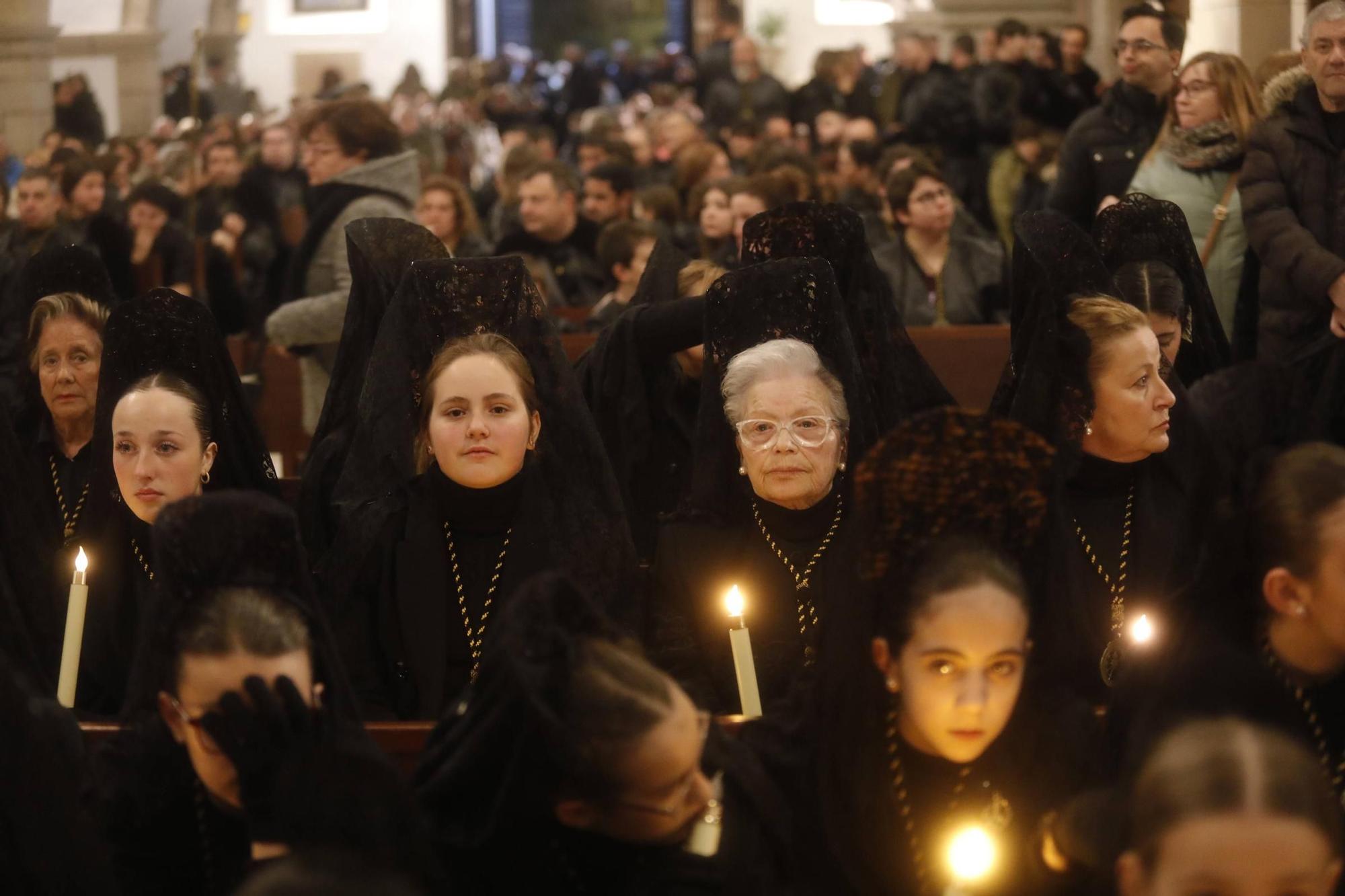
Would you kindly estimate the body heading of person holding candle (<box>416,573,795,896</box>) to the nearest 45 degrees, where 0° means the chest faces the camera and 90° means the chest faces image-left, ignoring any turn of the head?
approximately 315°

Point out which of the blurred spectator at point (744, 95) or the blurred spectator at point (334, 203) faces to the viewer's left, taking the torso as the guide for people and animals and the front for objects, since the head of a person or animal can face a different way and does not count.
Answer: the blurred spectator at point (334, 203)

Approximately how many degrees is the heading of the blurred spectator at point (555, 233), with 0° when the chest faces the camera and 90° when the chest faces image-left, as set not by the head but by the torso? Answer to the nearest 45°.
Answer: approximately 45°

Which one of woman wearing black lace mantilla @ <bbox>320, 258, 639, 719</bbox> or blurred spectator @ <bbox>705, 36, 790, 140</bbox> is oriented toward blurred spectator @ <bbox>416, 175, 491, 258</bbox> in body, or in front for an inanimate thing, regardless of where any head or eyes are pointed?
blurred spectator @ <bbox>705, 36, 790, 140</bbox>

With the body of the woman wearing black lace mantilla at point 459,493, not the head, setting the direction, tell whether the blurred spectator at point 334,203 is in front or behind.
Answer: behind

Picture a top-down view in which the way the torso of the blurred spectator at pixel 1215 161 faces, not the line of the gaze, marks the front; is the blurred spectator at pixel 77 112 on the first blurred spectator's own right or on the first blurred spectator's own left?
on the first blurred spectator's own right

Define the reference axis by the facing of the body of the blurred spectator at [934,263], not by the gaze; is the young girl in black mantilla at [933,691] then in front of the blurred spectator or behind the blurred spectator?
in front

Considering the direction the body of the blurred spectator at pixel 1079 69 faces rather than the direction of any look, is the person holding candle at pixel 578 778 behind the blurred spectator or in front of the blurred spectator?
in front

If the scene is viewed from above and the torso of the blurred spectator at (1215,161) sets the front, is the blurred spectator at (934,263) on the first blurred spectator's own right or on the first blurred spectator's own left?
on the first blurred spectator's own right

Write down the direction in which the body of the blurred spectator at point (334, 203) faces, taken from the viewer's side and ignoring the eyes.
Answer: to the viewer's left

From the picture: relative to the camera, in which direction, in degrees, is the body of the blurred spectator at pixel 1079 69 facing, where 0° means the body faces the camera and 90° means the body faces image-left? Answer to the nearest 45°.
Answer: approximately 45°

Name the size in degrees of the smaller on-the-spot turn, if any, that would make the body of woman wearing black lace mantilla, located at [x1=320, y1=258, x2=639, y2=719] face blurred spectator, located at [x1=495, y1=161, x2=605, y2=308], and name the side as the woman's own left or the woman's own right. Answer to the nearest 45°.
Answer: approximately 180°

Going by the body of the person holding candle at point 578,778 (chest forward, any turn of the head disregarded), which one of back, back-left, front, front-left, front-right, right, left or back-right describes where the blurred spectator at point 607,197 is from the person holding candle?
back-left

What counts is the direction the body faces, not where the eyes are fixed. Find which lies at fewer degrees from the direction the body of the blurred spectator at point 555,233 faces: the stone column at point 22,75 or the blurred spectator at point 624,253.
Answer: the blurred spectator
